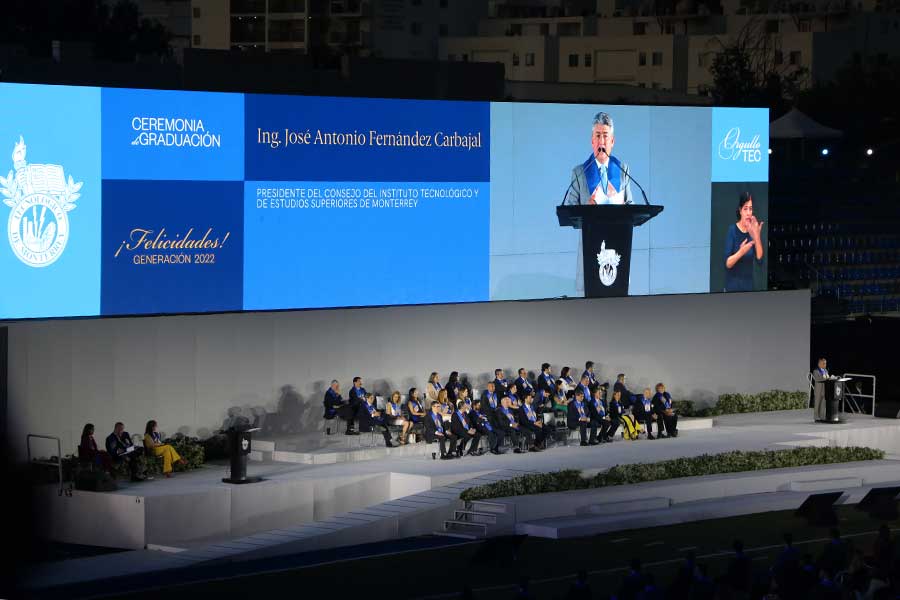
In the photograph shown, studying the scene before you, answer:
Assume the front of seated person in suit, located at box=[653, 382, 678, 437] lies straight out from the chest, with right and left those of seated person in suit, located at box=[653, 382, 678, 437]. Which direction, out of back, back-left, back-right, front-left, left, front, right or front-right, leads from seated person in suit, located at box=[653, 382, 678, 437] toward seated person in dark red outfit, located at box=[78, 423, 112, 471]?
right

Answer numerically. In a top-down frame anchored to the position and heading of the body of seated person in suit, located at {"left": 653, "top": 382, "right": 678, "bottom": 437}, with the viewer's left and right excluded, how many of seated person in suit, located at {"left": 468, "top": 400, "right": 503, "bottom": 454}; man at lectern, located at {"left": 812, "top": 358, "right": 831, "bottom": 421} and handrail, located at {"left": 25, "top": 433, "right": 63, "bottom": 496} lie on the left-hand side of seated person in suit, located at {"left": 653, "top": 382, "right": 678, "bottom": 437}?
1

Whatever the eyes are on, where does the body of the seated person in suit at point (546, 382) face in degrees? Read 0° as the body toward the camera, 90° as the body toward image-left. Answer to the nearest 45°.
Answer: approximately 315°

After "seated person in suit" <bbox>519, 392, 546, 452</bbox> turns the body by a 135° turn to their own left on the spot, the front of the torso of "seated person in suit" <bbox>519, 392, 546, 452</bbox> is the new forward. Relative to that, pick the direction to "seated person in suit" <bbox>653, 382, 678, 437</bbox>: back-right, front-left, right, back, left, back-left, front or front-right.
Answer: front-right

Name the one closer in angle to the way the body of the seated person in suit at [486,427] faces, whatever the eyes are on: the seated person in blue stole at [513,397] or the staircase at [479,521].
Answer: the staircase

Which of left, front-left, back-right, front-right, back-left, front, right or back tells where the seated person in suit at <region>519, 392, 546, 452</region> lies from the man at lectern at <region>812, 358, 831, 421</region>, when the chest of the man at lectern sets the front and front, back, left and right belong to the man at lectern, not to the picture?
right
